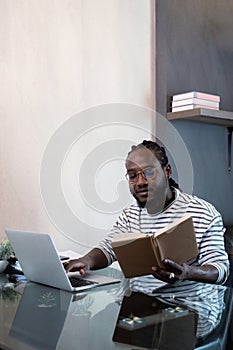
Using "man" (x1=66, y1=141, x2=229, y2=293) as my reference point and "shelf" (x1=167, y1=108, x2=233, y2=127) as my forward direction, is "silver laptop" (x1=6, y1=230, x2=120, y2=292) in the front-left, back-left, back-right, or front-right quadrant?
back-left

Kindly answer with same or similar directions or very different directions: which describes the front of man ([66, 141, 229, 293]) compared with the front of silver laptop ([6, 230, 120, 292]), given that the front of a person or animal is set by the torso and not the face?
very different directions

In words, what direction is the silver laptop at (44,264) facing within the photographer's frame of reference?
facing away from the viewer and to the right of the viewer

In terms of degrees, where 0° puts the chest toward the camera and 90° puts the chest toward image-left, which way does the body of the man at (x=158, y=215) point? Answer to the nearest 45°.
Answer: approximately 45°

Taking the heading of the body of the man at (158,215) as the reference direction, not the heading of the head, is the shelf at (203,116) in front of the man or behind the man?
behind
